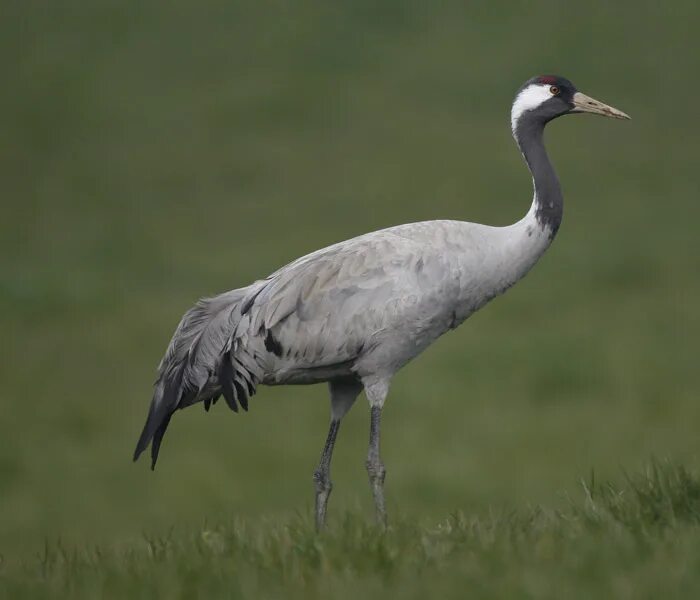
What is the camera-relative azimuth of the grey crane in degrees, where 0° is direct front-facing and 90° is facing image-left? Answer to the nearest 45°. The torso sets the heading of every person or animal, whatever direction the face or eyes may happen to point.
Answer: approximately 270°
